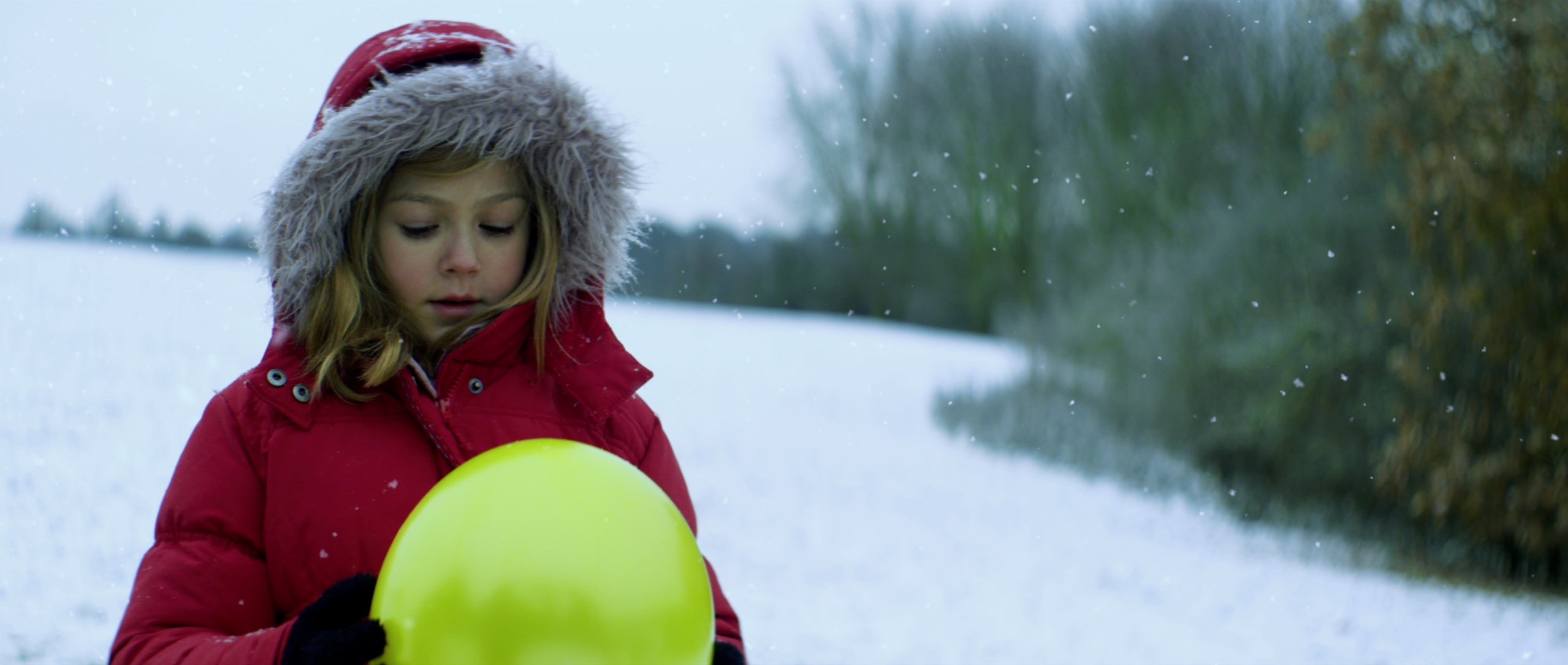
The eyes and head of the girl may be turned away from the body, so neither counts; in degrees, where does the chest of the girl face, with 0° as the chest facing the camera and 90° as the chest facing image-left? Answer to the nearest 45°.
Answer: approximately 0°

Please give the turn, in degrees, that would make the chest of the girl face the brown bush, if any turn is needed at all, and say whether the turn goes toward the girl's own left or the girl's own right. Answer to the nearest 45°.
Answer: approximately 135° to the girl's own left
